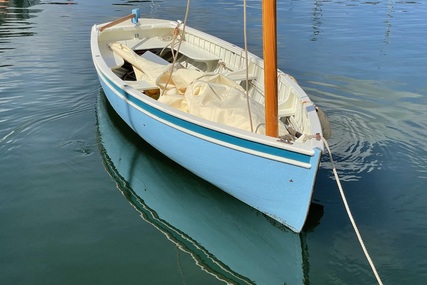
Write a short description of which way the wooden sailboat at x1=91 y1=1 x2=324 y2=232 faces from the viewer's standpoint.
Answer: facing the viewer and to the right of the viewer
